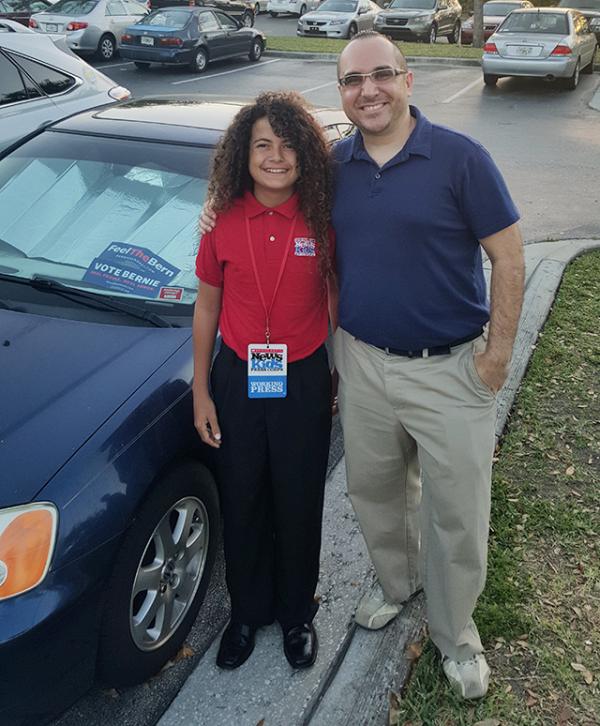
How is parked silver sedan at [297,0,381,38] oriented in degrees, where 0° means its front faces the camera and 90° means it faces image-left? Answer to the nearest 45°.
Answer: approximately 45°

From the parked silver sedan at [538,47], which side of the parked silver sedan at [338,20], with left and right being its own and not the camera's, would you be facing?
left

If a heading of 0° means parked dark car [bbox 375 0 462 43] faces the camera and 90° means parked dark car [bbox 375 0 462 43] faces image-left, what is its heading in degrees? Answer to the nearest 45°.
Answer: approximately 45°

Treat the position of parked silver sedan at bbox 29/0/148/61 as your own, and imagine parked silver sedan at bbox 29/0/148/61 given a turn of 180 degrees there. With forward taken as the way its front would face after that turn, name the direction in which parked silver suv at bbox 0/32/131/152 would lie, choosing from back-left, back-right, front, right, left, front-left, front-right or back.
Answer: front-left

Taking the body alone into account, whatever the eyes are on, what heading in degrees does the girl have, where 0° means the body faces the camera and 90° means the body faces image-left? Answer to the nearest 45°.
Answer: approximately 0°

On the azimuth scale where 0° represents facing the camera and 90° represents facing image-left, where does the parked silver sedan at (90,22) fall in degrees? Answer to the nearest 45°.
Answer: approximately 225°

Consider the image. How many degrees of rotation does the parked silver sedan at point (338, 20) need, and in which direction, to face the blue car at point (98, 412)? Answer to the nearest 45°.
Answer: approximately 45° to its left

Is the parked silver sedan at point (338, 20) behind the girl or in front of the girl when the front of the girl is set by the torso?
behind

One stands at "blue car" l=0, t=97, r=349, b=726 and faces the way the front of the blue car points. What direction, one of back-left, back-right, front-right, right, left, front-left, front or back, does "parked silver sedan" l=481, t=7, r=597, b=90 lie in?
back

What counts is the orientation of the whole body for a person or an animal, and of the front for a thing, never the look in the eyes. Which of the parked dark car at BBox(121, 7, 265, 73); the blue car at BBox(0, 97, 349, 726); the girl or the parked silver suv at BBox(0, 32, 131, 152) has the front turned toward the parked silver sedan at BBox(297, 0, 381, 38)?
the parked dark car
